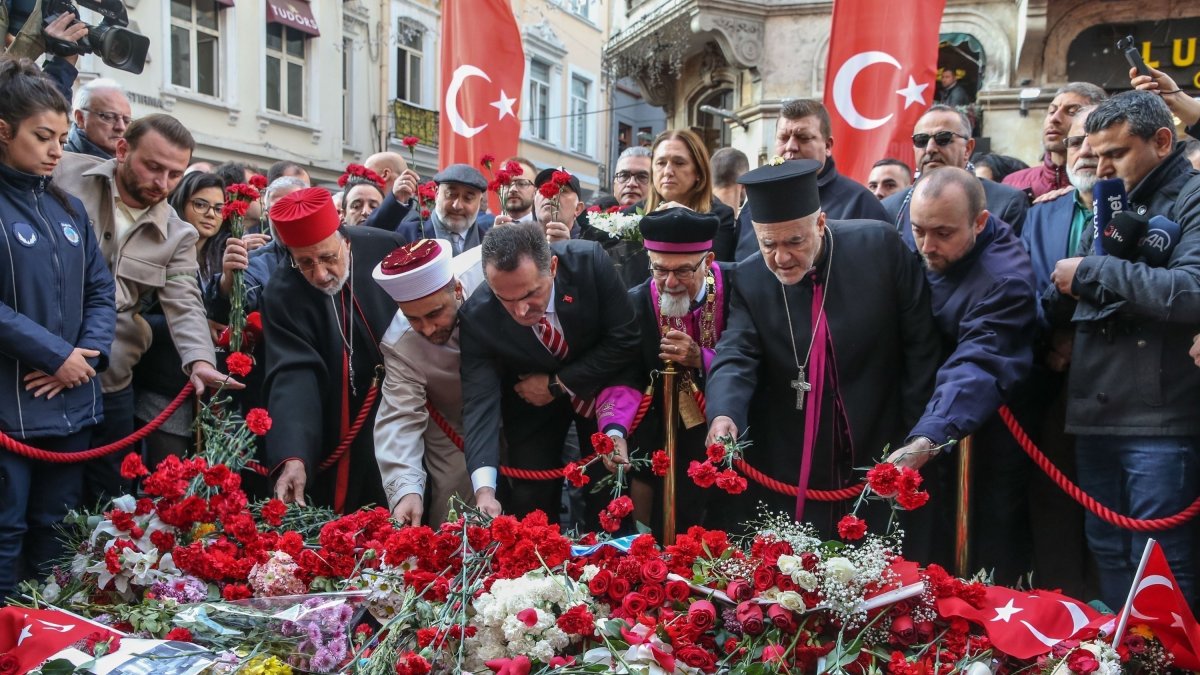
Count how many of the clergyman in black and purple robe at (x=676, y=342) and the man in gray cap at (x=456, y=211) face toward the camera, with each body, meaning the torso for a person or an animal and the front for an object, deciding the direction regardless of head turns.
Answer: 2

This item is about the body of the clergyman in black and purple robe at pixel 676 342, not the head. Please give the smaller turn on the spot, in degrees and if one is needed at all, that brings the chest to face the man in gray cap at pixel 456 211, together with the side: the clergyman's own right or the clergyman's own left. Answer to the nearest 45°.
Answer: approximately 135° to the clergyman's own right

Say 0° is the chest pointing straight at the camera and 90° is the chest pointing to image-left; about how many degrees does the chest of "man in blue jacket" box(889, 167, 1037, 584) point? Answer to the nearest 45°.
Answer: approximately 45°
